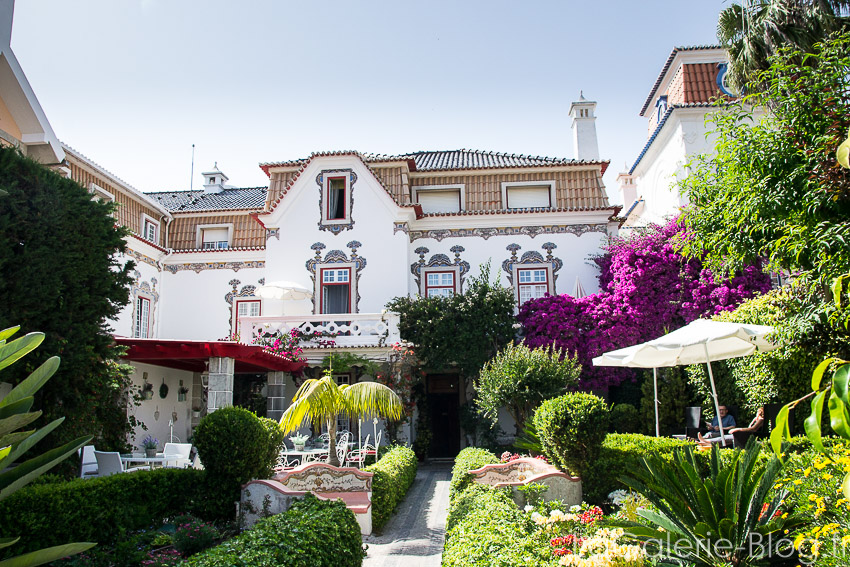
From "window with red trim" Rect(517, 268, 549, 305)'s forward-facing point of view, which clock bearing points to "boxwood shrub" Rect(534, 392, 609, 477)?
The boxwood shrub is roughly at 12 o'clock from the window with red trim.

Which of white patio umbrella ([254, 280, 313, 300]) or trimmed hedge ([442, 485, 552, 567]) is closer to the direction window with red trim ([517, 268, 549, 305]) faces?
the trimmed hedge

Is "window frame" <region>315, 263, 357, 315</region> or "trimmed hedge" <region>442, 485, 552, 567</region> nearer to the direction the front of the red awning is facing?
the trimmed hedge

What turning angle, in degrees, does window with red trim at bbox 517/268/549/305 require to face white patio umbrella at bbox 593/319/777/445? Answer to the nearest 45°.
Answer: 0° — it already faces it

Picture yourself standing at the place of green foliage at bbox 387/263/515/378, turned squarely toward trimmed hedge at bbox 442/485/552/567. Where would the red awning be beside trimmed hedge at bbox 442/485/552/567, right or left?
right

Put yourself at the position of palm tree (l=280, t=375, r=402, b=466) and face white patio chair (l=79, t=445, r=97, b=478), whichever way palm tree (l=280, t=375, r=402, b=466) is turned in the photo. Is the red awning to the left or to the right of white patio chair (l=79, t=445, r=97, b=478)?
right

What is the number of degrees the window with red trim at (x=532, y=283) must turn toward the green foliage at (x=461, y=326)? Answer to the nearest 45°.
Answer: approximately 45° to its right

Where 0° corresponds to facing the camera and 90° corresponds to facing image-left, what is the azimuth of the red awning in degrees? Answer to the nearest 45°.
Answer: approximately 315°

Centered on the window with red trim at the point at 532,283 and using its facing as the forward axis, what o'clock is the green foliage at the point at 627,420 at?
The green foliage is roughly at 11 o'clock from the window with red trim.

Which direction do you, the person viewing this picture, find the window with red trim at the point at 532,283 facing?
facing the viewer

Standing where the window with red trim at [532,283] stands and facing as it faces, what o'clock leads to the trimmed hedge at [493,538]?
The trimmed hedge is roughly at 12 o'clock from the window with red trim.

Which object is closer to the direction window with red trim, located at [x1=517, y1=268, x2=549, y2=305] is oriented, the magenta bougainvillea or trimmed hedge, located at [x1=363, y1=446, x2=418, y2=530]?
the trimmed hedge

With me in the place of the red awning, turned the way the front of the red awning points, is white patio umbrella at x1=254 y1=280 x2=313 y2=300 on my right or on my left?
on my left

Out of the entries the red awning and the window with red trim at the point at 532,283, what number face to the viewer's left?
0
